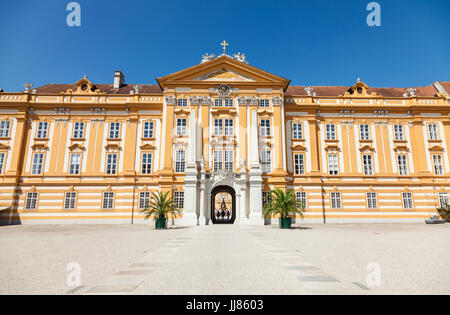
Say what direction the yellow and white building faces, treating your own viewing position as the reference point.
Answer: facing the viewer
